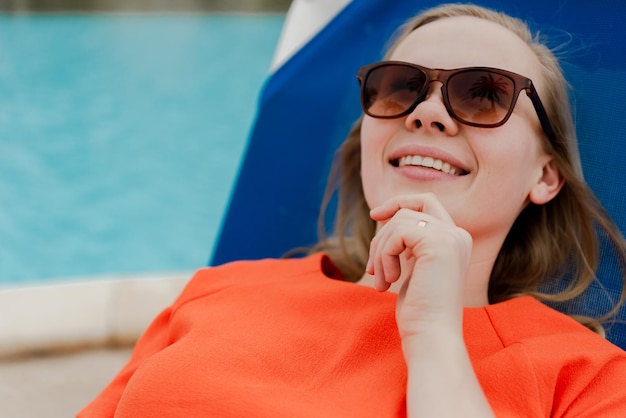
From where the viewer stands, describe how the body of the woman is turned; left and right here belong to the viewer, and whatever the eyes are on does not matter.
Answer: facing the viewer and to the left of the viewer
